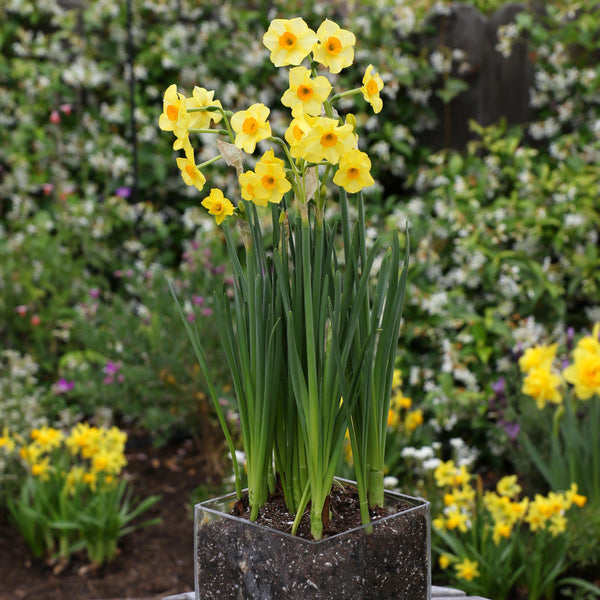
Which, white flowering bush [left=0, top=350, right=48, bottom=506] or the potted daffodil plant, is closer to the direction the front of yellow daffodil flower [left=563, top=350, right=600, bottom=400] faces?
the potted daffodil plant

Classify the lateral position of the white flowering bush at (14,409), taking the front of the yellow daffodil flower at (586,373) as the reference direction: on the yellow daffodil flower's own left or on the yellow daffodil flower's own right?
on the yellow daffodil flower's own right

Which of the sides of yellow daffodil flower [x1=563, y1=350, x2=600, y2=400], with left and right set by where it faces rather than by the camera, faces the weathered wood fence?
back

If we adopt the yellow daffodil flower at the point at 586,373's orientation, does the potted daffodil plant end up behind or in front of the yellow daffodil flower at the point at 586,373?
in front

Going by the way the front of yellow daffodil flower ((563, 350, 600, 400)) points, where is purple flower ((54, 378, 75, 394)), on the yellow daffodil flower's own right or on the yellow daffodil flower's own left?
on the yellow daffodil flower's own right

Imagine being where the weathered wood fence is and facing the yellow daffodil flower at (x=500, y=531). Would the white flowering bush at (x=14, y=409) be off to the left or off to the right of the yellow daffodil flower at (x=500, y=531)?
right

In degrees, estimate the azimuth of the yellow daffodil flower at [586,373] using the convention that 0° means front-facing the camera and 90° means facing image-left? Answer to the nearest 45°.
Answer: approximately 0°

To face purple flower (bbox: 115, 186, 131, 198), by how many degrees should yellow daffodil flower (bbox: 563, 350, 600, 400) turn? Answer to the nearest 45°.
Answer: approximately 135° to its right
